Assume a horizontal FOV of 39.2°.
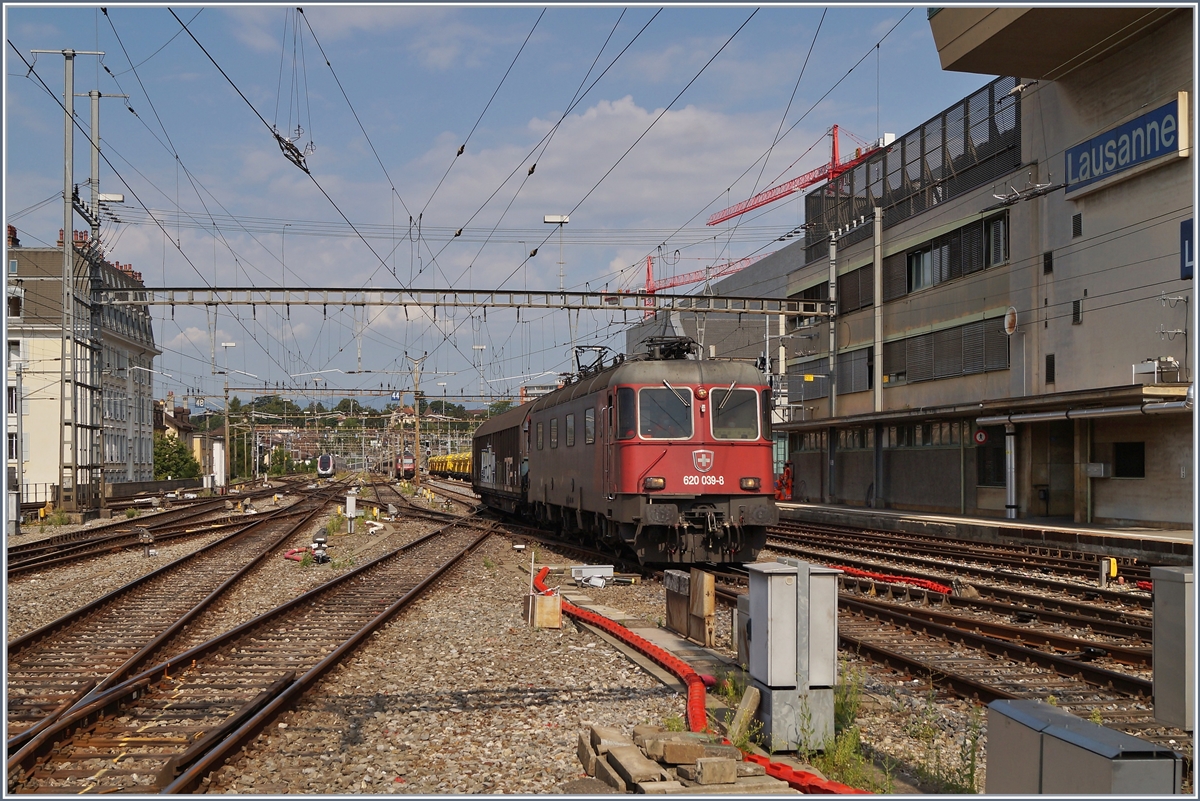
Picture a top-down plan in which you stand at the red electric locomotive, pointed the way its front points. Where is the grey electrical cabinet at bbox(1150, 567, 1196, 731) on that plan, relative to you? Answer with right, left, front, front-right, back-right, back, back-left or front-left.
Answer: front

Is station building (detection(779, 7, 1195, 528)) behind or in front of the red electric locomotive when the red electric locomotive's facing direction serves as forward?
behind

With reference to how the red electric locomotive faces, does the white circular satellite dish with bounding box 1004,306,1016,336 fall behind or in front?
behind

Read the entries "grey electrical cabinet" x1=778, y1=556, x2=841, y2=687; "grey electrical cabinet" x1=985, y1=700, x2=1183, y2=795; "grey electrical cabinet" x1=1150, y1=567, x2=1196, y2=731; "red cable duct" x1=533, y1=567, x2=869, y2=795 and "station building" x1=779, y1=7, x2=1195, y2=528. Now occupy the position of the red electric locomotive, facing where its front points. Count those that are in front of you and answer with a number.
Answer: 4

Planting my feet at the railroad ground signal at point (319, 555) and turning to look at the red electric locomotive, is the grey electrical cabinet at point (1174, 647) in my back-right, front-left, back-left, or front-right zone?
front-right

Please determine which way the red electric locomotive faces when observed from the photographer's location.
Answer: facing the viewer

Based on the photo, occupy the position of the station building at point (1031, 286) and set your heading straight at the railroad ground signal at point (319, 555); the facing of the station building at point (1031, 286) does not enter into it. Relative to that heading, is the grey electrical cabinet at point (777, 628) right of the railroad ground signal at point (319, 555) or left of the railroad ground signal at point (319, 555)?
left

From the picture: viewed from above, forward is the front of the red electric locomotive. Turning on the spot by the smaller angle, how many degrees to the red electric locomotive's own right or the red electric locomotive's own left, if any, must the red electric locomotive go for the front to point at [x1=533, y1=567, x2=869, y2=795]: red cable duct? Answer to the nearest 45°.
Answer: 0° — it already faces it

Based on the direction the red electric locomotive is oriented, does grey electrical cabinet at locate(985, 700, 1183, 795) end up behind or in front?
in front

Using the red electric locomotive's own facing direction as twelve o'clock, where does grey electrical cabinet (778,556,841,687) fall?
The grey electrical cabinet is roughly at 12 o'clock from the red electric locomotive.

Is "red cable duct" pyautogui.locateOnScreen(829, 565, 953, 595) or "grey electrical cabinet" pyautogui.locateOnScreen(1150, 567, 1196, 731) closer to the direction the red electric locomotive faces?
the grey electrical cabinet

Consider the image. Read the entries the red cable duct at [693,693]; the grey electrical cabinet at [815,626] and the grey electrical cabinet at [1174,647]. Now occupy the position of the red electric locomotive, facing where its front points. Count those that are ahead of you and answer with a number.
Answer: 3
